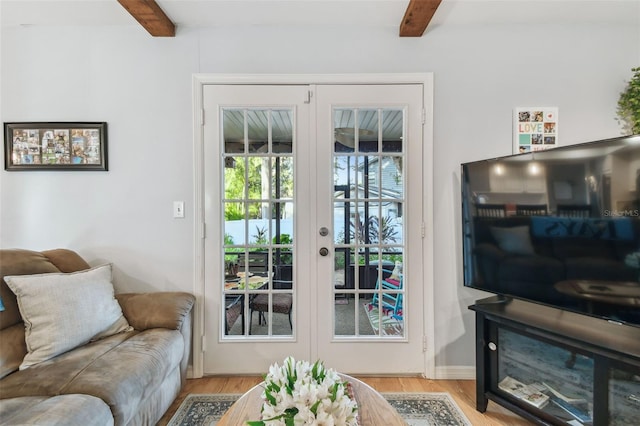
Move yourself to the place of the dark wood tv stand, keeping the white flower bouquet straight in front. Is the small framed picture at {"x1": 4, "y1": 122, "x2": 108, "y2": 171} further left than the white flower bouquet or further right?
right

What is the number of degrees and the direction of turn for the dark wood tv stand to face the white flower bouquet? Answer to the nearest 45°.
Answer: approximately 45° to its left

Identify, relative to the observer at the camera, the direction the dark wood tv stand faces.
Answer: facing the viewer and to the left of the viewer

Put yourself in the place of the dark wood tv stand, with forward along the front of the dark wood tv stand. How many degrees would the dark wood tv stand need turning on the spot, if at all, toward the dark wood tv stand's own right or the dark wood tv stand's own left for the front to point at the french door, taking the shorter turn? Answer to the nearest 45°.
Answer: approximately 45° to the dark wood tv stand's own right

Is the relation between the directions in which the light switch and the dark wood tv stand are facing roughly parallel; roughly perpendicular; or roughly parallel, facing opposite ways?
roughly perpendicular

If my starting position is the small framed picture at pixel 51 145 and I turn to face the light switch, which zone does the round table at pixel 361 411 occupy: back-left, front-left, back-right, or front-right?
front-right

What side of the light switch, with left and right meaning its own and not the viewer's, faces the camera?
front

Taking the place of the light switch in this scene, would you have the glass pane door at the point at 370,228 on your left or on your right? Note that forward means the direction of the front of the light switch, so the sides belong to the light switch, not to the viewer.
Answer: on your left

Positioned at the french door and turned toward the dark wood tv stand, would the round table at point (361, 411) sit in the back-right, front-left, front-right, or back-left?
front-right

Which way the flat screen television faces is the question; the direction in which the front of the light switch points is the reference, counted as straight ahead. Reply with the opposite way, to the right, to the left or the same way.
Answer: to the right

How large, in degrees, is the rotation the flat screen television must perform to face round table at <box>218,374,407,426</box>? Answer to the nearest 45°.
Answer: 0° — it already faces it

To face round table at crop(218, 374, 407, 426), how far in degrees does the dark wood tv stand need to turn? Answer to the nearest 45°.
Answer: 0° — it already faces it

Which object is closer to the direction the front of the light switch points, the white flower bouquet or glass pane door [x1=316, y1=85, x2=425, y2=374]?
the white flower bouquet

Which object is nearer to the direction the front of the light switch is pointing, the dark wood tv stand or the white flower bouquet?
the white flower bouquet
